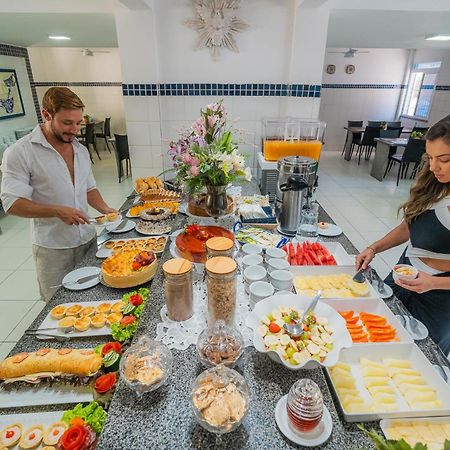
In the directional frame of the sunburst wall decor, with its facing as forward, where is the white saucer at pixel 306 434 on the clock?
The white saucer is roughly at 12 o'clock from the sunburst wall decor.

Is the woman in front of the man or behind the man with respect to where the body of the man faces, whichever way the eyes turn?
in front

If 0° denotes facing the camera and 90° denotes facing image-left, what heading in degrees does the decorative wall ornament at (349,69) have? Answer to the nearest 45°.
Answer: approximately 0°

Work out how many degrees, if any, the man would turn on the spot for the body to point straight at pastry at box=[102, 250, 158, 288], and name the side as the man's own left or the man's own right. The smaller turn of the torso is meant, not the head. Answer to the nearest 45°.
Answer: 0° — they already face it

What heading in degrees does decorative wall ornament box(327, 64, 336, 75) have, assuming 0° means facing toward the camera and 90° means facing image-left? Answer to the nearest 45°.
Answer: approximately 0°

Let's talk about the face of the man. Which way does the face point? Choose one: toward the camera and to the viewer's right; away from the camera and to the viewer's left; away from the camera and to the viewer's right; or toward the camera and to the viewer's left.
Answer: toward the camera and to the viewer's right

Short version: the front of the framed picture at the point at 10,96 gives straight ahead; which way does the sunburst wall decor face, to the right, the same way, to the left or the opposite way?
to the right

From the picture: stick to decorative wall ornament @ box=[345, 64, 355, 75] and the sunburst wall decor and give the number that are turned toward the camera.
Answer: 2

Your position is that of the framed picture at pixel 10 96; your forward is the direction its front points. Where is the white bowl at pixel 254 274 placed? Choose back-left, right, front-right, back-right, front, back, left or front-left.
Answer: front-right

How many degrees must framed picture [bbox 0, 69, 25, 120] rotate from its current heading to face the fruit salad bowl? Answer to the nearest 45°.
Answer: approximately 45° to its right

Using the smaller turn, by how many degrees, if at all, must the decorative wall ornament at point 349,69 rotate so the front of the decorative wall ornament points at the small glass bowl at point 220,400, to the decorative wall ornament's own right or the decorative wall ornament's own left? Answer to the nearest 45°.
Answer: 0° — it already faces it
